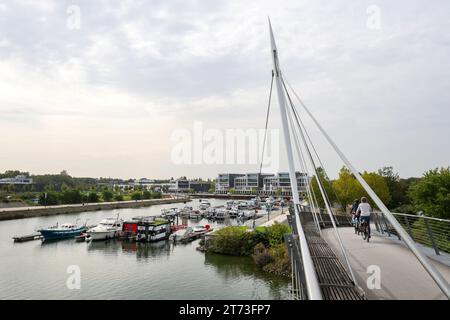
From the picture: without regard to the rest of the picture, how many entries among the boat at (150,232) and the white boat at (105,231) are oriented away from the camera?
0

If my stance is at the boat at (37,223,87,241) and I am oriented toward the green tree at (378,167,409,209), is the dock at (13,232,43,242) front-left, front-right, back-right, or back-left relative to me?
back-right

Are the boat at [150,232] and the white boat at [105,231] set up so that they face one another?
no

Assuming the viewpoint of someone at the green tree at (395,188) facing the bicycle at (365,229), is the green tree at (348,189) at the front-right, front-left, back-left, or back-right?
front-right

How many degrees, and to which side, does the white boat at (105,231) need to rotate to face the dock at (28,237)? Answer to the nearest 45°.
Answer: approximately 45° to its right

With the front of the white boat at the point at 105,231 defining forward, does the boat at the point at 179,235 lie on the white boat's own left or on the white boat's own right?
on the white boat's own left

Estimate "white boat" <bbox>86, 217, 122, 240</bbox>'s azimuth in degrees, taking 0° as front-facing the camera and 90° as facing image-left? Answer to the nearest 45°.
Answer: approximately 45°

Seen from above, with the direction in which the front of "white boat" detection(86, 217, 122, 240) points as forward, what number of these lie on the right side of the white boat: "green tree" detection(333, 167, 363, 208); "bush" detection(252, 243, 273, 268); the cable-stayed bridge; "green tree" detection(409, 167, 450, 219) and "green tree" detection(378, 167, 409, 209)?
0

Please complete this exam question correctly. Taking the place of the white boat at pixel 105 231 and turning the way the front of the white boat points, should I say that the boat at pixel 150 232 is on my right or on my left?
on my left
